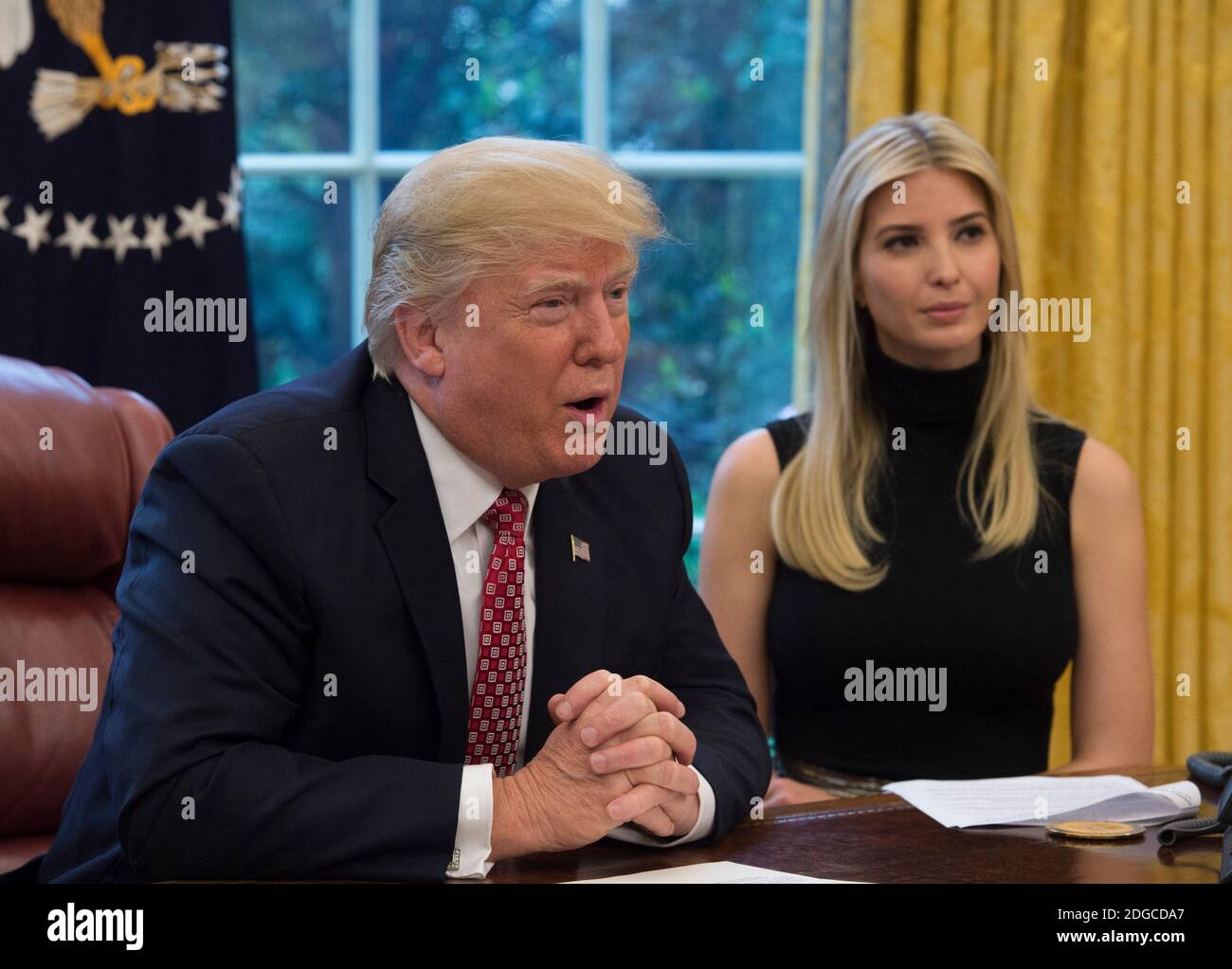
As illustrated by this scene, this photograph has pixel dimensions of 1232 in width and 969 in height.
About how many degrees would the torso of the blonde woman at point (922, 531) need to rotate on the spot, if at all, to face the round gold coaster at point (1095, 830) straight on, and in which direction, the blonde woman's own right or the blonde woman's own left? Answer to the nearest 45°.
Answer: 0° — they already face it

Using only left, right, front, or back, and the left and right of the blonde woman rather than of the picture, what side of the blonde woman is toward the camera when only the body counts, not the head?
front

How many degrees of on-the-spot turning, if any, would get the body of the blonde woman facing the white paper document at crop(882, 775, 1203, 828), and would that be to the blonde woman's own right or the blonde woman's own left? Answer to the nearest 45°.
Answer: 0° — they already face it

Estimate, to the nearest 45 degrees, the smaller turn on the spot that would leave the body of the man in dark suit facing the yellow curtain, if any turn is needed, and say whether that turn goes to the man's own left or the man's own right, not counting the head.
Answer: approximately 90° to the man's own left

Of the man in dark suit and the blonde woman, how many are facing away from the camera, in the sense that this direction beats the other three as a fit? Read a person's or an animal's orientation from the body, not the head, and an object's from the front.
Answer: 0

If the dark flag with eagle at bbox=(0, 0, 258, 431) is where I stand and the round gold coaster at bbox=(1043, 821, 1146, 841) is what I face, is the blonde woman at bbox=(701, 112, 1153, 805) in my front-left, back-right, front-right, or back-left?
front-left

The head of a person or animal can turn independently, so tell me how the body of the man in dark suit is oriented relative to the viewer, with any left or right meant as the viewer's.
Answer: facing the viewer and to the right of the viewer

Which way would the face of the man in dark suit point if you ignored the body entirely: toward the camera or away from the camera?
toward the camera

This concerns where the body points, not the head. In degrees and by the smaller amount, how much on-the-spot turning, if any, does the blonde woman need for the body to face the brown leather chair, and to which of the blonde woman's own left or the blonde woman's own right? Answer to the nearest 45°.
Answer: approximately 45° to the blonde woman's own right

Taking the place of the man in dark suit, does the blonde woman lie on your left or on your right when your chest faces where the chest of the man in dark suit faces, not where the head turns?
on your left

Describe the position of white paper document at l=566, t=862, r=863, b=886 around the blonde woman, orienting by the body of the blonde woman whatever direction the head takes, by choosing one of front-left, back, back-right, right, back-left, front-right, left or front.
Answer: front
